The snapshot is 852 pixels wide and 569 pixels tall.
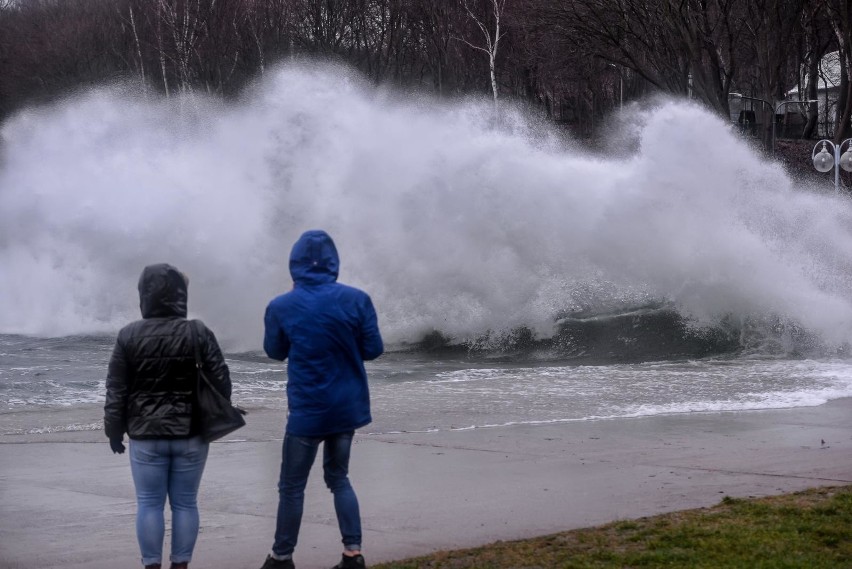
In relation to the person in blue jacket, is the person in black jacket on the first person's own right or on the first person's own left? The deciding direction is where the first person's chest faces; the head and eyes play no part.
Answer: on the first person's own left

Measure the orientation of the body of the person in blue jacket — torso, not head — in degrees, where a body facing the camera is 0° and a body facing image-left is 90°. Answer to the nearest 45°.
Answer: approximately 180°

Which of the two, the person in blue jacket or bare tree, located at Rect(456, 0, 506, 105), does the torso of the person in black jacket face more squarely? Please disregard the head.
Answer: the bare tree

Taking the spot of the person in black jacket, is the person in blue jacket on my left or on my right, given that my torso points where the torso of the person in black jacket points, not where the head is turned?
on my right

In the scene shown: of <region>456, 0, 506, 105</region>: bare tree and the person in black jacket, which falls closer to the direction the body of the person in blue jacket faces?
the bare tree

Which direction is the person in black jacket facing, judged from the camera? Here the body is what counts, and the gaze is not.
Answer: away from the camera

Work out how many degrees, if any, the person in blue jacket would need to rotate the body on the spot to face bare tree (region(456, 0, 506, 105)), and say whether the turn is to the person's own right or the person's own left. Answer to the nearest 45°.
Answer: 0° — they already face it

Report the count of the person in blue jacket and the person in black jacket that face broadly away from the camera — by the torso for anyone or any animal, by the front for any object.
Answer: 2

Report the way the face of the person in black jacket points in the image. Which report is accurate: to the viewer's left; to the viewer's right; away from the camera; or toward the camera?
away from the camera

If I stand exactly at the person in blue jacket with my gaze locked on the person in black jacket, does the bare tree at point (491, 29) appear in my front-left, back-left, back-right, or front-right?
back-right

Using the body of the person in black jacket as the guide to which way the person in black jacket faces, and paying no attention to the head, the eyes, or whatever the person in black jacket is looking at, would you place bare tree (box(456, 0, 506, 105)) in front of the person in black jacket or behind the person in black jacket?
in front
